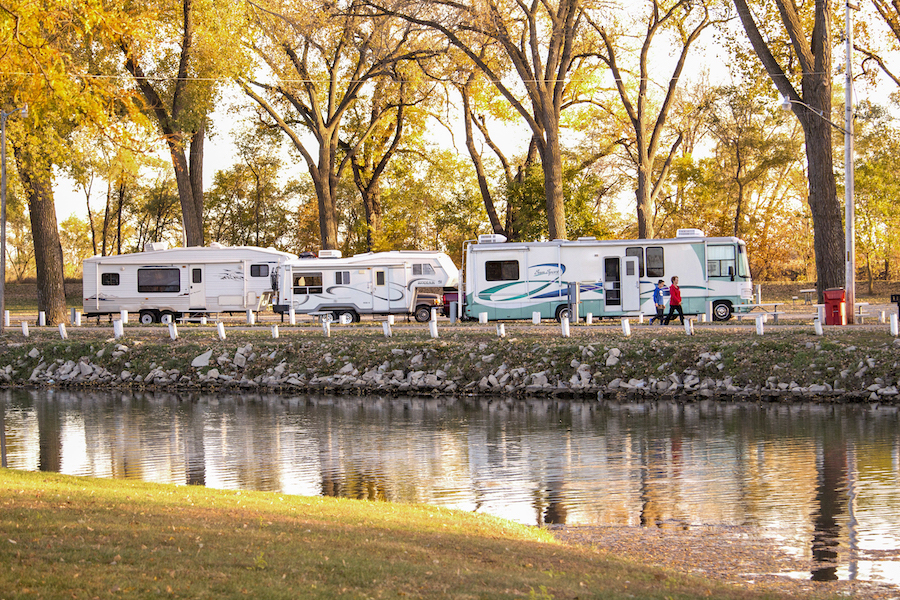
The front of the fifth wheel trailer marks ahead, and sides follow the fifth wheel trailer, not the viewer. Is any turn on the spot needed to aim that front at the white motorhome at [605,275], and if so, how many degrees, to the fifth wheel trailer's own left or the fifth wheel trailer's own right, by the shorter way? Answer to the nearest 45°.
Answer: approximately 45° to the fifth wheel trailer's own right

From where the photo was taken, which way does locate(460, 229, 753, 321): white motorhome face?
to the viewer's right

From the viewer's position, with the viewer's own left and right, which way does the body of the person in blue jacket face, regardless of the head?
facing to the right of the viewer

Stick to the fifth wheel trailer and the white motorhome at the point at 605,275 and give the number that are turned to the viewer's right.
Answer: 2

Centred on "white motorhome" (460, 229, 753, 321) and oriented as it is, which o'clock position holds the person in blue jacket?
The person in blue jacket is roughly at 2 o'clock from the white motorhome.

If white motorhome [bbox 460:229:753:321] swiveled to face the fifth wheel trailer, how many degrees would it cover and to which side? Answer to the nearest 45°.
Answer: approximately 180°

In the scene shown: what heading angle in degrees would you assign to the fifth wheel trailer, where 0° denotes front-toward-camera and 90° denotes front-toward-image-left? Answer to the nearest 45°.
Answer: approximately 270°
